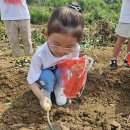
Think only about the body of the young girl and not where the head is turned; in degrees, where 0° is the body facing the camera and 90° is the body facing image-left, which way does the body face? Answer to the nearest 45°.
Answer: approximately 0°
